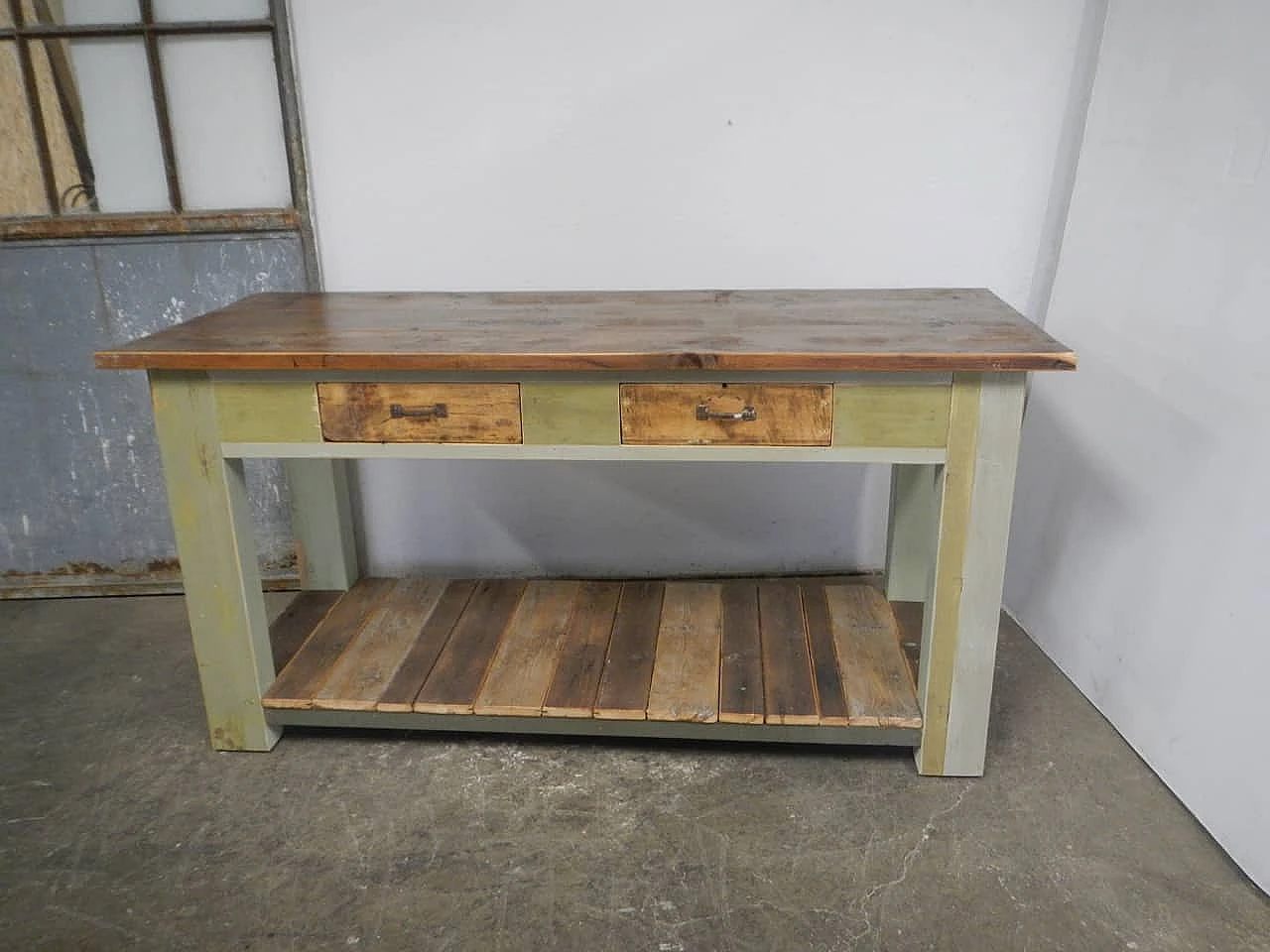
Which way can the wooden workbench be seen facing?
toward the camera

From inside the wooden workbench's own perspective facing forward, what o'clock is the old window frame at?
The old window frame is roughly at 4 o'clock from the wooden workbench.
